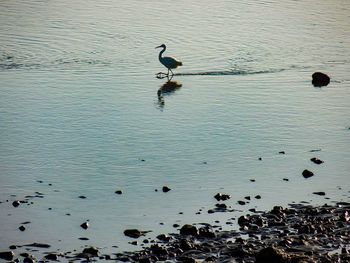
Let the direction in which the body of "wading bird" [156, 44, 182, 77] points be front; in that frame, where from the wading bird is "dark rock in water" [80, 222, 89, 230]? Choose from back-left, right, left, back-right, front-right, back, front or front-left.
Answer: left

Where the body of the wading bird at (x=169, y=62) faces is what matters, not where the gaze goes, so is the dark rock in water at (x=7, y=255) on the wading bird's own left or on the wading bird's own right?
on the wading bird's own left

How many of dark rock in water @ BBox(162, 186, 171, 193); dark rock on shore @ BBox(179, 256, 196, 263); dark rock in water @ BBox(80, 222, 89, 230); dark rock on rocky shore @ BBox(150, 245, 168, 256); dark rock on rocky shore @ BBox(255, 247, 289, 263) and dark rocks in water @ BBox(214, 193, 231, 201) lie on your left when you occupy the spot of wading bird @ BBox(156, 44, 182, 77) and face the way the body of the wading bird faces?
6

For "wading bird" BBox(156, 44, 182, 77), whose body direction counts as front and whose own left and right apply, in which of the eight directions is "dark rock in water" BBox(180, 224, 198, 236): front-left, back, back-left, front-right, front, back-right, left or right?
left

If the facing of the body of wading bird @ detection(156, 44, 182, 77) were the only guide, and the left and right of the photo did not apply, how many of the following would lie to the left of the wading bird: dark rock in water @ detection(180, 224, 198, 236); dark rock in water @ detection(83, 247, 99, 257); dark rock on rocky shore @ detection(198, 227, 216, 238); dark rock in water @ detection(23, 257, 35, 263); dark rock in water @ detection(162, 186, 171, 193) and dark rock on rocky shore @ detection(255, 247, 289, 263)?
6

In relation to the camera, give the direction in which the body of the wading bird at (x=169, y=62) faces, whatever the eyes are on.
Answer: to the viewer's left

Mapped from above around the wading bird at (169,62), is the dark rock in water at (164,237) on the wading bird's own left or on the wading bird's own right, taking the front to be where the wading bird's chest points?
on the wading bird's own left

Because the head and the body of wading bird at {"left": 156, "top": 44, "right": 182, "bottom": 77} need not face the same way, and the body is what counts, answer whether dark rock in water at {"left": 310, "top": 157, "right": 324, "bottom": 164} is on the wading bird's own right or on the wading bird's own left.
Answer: on the wading bird's own left

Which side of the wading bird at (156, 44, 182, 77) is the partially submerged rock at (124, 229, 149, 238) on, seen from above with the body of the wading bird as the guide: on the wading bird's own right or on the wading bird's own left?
on the wading bird's own left

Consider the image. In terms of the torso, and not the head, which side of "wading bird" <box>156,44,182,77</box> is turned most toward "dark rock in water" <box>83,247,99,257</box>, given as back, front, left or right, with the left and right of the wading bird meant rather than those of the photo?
left

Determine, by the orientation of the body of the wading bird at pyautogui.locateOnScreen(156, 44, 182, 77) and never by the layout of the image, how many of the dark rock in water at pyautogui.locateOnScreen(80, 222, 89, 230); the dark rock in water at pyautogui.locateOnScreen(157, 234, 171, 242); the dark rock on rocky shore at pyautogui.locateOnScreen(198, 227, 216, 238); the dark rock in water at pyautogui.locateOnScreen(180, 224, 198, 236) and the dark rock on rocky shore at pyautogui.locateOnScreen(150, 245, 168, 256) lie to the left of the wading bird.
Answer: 5
